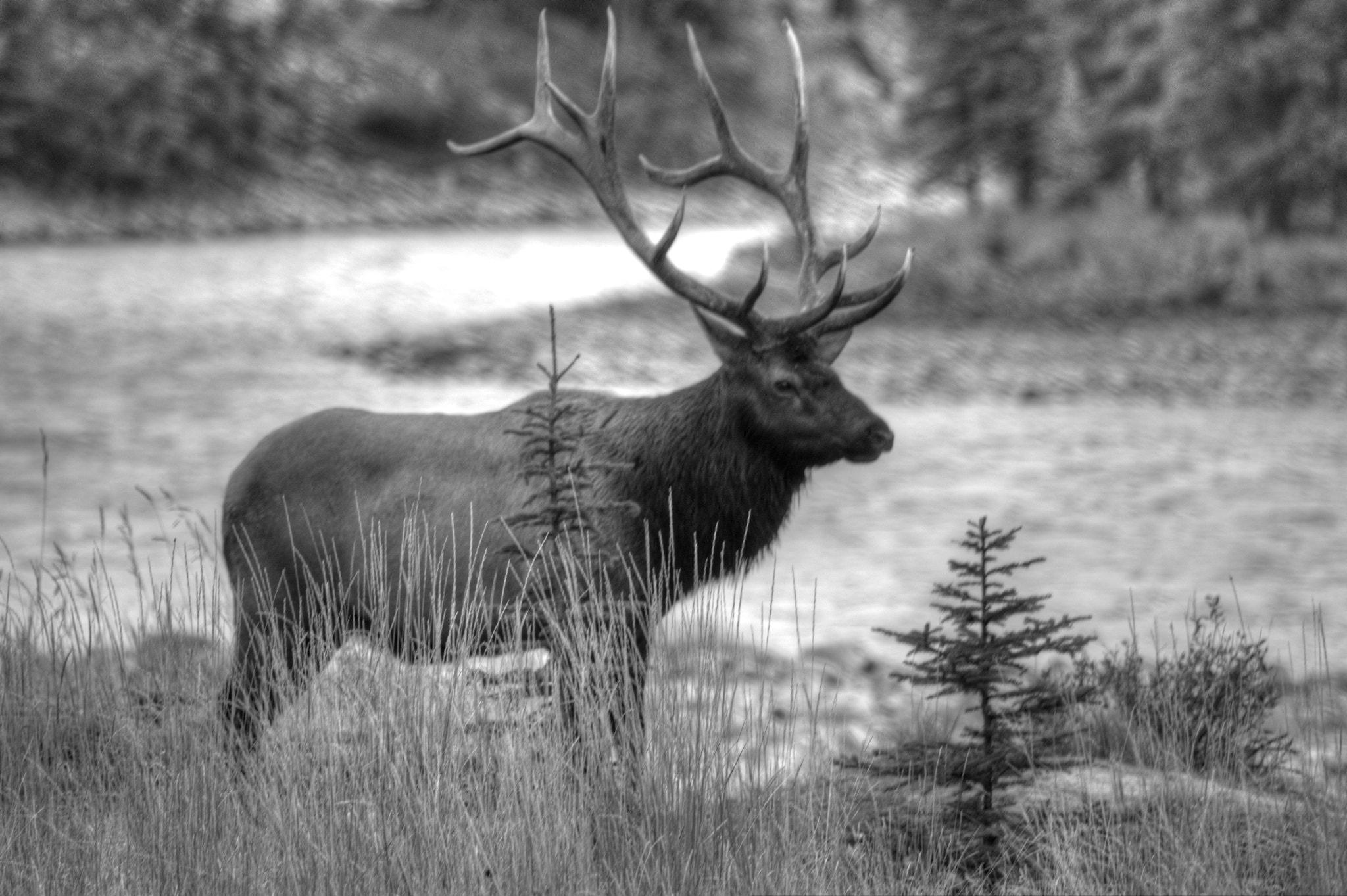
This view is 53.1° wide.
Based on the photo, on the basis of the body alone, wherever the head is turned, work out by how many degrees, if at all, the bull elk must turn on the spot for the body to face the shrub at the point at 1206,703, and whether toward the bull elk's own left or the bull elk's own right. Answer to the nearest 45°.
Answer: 0° — it already faces it

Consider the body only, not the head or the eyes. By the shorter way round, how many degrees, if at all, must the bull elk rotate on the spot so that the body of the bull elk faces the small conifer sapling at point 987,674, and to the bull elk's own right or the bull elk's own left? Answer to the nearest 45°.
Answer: approximately 45° to the bull elk's own right

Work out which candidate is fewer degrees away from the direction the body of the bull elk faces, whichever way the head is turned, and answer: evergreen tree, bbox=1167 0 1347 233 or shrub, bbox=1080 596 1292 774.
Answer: the shrub

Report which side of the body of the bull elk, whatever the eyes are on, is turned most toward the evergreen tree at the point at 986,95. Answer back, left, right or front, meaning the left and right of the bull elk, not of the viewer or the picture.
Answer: left

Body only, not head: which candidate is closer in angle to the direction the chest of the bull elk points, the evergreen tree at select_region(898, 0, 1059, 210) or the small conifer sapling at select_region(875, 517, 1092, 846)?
the small conifer sapling

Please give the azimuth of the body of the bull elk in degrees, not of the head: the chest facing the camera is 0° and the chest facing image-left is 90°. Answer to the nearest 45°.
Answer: approximately 270°

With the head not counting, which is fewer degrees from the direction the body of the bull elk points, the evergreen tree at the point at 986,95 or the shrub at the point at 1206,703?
the shrub

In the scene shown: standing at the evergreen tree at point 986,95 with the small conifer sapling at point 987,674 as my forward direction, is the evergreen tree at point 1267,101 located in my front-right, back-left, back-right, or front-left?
front-left

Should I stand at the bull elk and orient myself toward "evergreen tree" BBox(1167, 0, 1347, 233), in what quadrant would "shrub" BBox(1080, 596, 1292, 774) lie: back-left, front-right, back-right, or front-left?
front-right
